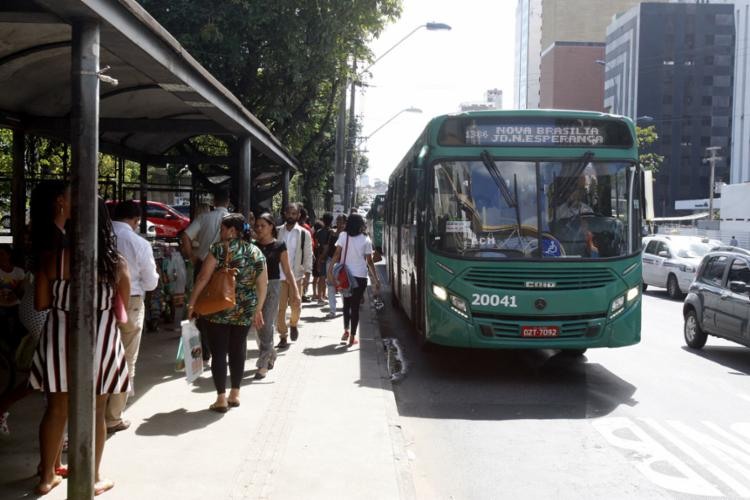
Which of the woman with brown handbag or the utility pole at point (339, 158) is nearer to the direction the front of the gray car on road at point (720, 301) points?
the woman with brown handbag

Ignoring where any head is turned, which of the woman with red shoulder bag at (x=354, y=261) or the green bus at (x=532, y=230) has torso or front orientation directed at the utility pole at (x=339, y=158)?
the woman with red shoulder bag

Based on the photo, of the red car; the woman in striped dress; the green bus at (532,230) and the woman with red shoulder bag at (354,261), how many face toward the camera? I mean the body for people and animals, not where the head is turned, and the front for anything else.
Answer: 1

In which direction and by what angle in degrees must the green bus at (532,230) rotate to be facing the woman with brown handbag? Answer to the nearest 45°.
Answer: approximately 45° to its right

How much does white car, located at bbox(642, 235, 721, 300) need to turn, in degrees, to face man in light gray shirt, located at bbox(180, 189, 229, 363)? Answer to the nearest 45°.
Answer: approximately 45° to its right

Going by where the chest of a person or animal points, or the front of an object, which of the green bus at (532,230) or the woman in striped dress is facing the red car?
the woman in striped dress

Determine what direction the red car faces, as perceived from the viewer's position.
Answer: facing to the right of the viewer

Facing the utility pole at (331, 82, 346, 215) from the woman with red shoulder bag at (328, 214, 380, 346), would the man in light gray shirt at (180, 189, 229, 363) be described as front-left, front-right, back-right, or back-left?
back-left

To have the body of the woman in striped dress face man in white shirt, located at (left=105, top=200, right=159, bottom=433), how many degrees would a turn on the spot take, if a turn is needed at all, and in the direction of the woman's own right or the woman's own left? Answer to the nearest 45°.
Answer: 0° — they already face them
